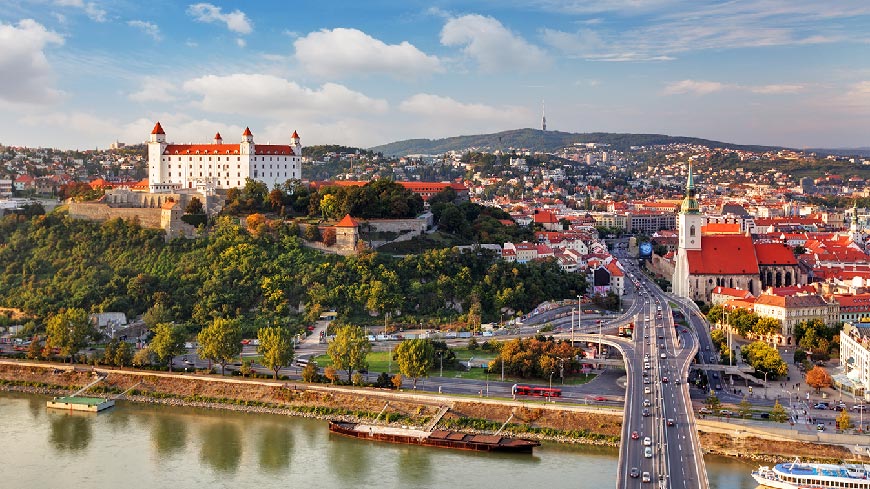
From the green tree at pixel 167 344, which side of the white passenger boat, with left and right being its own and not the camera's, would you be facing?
front

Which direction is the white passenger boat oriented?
to the viewer's left

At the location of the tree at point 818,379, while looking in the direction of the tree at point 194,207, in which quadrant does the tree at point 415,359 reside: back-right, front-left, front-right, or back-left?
front-left

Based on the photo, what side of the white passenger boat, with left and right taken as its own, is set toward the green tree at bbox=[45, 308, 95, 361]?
front

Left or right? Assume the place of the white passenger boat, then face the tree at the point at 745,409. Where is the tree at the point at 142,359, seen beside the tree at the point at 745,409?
left

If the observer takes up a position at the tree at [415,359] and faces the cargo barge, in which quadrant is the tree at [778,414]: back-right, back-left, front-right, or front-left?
front-left

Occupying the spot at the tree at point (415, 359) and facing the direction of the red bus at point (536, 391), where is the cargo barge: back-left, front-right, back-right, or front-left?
front-right

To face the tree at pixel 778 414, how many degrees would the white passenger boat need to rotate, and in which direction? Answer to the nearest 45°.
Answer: approximately 90° to its right

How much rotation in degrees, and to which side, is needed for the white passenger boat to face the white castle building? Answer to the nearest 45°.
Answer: approximately 45° to its right

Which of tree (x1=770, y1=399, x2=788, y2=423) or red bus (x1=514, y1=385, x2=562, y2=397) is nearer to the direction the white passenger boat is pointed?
the red bus

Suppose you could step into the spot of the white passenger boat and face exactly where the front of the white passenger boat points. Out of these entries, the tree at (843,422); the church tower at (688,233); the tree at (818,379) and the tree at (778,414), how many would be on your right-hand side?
4

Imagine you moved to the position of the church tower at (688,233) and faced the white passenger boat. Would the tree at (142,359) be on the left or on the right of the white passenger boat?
right

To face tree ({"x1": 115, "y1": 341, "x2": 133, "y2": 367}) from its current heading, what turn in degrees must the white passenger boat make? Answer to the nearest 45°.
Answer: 0° — it already faces it
